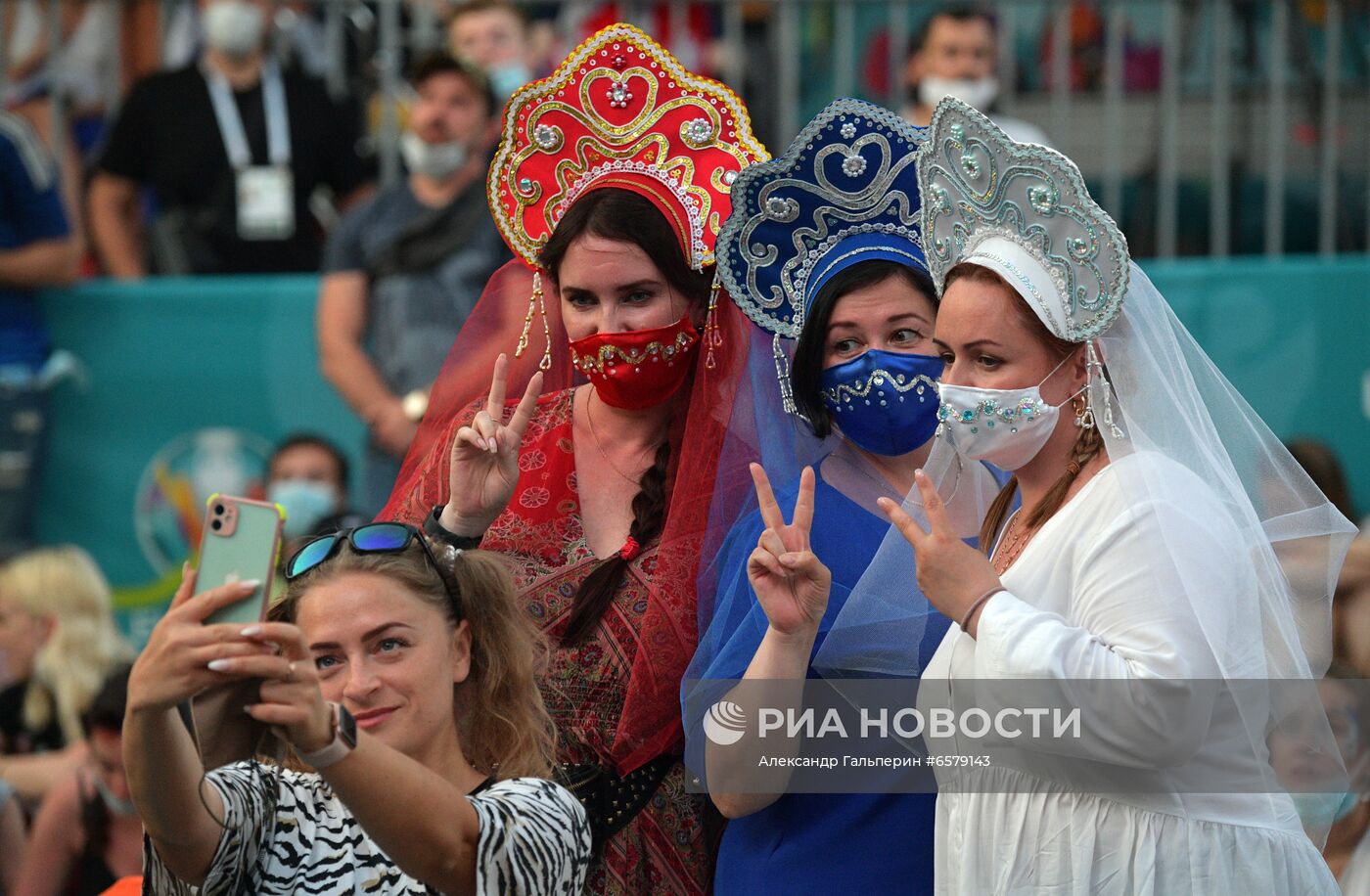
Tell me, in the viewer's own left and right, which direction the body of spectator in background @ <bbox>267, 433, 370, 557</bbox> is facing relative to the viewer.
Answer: facing the viewer

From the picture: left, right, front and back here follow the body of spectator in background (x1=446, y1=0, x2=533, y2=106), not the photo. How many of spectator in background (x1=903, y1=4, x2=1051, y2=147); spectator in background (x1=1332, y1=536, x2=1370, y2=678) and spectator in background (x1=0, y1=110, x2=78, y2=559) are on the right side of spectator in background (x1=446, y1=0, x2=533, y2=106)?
1

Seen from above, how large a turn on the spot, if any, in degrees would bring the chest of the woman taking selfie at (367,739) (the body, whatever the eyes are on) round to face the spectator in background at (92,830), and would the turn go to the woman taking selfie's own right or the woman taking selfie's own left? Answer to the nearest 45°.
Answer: approximately 135° to the woman taking selfie's own right

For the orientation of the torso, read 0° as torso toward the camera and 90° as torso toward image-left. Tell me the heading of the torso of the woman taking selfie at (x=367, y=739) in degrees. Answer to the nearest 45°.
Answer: approximately 45°

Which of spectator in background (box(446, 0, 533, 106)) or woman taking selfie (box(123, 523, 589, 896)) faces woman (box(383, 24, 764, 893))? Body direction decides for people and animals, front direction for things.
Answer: the spectator in background

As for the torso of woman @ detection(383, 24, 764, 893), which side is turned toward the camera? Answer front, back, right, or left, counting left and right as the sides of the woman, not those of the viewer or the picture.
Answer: front

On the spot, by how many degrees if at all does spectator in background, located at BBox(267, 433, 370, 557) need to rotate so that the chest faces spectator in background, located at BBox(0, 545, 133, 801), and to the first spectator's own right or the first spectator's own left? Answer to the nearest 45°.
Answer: approximately 45° to the first spectator's own right

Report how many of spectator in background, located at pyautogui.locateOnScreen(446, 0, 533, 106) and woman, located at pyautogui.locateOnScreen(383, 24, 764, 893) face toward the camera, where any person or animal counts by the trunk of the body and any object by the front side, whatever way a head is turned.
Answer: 2

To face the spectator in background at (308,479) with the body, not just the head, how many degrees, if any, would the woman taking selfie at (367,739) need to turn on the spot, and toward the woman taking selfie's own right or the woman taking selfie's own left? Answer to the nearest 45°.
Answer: approximately 135° to the woman taking selfie's own right

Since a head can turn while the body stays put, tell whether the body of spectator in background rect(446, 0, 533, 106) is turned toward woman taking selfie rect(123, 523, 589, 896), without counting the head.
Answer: yes

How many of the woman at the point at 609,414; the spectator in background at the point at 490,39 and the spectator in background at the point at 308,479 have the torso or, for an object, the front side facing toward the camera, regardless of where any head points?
3

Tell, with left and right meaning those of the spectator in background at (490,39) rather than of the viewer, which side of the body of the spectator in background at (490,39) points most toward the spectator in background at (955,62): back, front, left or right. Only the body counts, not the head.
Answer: left
